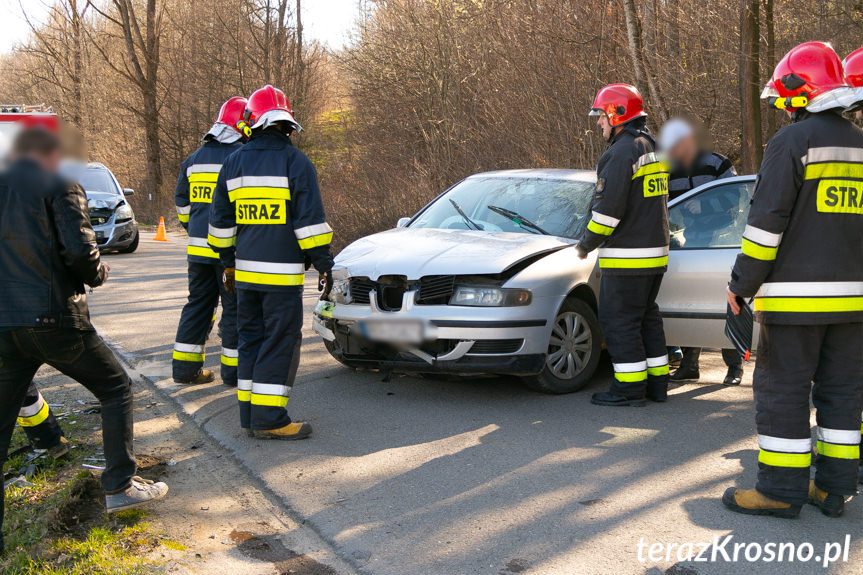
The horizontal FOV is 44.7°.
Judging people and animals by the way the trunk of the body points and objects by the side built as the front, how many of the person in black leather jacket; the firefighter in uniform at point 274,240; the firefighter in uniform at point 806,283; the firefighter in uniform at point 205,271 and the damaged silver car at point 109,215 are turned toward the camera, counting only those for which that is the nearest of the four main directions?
1

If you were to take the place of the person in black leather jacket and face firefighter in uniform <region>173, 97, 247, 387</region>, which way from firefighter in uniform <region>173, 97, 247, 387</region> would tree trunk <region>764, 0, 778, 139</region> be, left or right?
right

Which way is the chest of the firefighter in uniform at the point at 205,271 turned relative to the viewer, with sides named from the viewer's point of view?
facing away from the viewer and to the right of the viewer

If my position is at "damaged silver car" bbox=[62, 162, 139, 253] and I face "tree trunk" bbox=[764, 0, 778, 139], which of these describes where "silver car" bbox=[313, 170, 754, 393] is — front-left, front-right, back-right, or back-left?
front-right

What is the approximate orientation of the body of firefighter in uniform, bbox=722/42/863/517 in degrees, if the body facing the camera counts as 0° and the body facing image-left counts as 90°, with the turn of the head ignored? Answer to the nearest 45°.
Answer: approximately 135°

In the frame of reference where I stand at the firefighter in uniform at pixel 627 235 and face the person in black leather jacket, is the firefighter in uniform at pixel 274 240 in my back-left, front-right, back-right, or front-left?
front-right

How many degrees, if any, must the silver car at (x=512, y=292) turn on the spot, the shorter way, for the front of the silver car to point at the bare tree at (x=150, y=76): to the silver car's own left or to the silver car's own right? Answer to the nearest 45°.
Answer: approximately 90° to the silver car's own right

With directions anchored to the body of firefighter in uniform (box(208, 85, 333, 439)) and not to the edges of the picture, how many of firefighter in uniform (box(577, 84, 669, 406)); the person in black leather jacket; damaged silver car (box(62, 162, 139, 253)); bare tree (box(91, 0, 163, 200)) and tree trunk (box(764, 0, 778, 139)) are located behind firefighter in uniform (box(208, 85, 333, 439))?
1

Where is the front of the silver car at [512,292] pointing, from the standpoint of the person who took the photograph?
facing the viewer and to the left of the viewer

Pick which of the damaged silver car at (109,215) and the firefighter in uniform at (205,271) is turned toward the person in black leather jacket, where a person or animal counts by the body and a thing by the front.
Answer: the damaged silver car

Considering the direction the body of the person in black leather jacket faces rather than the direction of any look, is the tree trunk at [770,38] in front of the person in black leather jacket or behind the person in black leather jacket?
in front

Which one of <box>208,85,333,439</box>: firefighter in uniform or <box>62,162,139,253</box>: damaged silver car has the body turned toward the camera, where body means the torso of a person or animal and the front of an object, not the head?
the damaged silver car

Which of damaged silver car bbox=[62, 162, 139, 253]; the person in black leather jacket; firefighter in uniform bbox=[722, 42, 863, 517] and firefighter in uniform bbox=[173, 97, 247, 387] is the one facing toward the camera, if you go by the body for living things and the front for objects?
the damaged silver car

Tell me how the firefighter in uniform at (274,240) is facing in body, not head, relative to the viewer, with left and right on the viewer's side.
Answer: facing away from the viewer and to the right of the viewer

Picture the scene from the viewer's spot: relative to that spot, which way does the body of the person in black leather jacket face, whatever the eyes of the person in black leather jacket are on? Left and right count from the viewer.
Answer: facing away from the viewer and to the right of the viewer

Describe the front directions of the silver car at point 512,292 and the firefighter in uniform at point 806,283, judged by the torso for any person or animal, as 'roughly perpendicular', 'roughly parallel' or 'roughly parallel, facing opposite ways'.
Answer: roughly perpendicular

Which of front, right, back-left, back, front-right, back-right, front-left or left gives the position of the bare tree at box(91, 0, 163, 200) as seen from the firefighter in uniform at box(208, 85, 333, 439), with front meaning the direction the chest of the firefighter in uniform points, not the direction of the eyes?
front-left

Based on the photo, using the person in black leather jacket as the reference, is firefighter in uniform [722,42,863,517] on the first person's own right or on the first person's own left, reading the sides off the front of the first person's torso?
on the first person's own right

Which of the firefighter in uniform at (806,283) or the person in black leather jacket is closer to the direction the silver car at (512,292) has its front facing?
the person in black leather jacket

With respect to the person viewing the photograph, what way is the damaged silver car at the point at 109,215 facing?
facing the viewer

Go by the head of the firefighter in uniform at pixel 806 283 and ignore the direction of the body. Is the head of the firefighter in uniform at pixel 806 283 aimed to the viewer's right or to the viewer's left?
to the viewer's left
